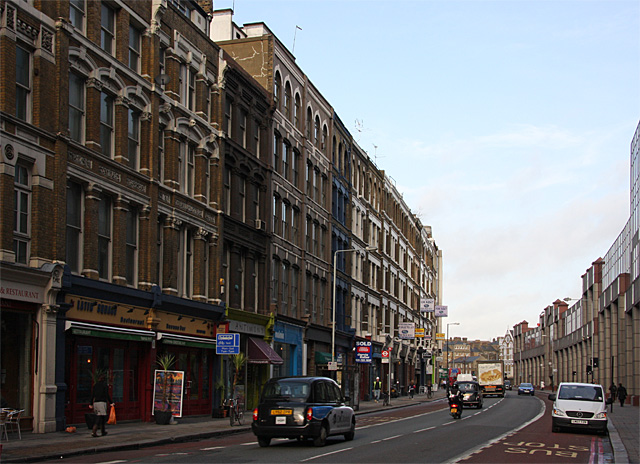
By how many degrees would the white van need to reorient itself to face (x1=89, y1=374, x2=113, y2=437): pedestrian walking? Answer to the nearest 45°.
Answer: approximately 45° to its right

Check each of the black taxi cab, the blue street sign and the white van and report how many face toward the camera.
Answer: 2

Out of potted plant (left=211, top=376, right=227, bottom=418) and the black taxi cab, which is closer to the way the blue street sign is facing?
the black taxi cab

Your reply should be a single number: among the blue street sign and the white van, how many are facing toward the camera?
2

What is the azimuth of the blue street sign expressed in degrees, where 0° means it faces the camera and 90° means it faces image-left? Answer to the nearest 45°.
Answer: approximately 0°

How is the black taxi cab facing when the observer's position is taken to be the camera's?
facing away from the viewer and to the right of the viewer

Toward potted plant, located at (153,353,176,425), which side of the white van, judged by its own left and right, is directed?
right

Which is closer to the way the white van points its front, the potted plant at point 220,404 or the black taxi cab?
the black taxi cab
